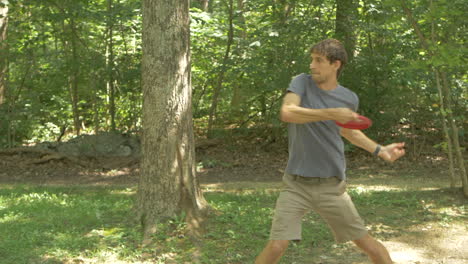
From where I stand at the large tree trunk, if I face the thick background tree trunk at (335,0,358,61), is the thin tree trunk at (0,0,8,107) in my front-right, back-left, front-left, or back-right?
front-left

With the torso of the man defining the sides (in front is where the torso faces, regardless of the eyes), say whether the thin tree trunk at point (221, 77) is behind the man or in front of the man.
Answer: behind

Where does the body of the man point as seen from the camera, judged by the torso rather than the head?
toward the camera

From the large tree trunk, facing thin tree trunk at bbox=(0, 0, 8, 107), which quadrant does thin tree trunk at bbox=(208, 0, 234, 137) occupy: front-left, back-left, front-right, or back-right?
front-right

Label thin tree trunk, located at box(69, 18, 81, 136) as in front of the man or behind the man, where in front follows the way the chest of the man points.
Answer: behind

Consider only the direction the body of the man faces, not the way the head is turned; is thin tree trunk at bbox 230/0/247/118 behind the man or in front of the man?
behind

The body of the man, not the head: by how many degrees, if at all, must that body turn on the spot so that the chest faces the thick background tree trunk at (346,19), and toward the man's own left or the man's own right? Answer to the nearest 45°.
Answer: approximately 180°

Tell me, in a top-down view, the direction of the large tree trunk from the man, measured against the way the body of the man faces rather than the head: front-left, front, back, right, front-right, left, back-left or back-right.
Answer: back-right

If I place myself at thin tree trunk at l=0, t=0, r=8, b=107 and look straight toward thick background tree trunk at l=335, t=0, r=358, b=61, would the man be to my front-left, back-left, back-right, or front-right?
front-right

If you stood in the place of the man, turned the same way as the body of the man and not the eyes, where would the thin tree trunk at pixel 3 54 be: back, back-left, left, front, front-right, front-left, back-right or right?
back-right
